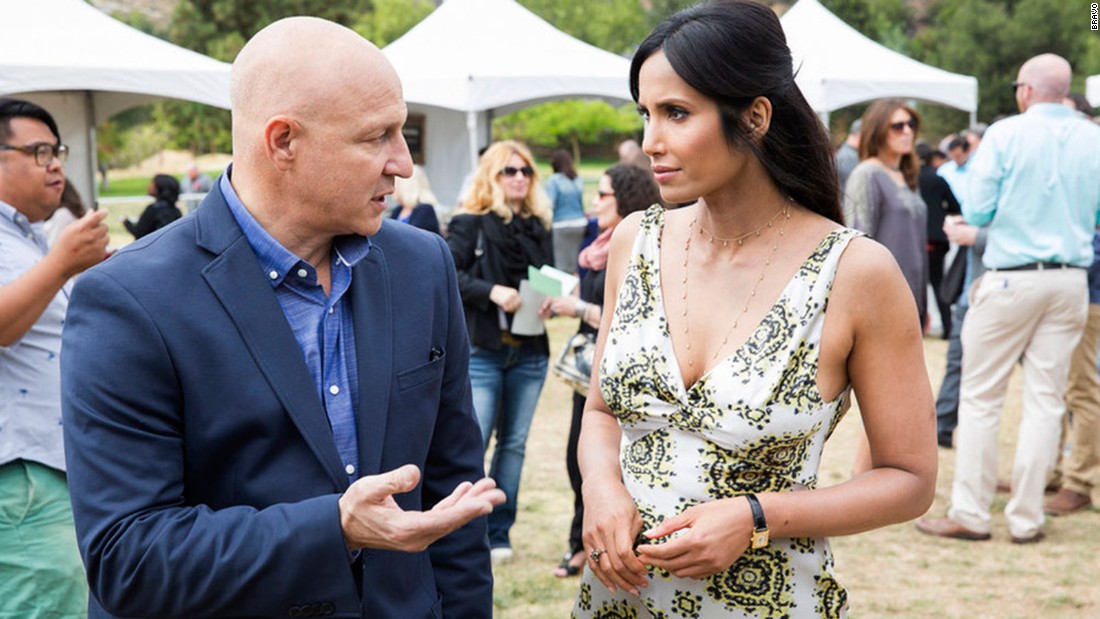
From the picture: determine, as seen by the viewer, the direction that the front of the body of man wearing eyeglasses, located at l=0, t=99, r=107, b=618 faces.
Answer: to the viewer's right

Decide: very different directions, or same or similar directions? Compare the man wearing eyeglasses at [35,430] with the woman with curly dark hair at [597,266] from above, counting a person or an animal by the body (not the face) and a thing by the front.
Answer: very different directions

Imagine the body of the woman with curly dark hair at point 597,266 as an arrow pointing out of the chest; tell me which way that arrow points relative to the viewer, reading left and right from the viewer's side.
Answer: facing to the left of the viewer

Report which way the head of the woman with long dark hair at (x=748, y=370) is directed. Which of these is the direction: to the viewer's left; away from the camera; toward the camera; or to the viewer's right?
to the viewer's left

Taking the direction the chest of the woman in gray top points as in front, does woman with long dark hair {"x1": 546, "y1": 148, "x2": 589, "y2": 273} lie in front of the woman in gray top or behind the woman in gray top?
behind

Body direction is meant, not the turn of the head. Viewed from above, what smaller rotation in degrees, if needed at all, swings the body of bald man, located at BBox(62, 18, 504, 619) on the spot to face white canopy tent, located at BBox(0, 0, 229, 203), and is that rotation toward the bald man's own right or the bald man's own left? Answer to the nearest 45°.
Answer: approximately 135° to the bald man's own left

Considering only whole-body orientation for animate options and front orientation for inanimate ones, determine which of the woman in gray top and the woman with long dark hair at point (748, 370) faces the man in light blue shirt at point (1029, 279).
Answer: the woman in gray top

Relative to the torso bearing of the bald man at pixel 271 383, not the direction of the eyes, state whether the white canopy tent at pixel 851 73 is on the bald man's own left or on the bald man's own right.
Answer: on the bald man's own left
